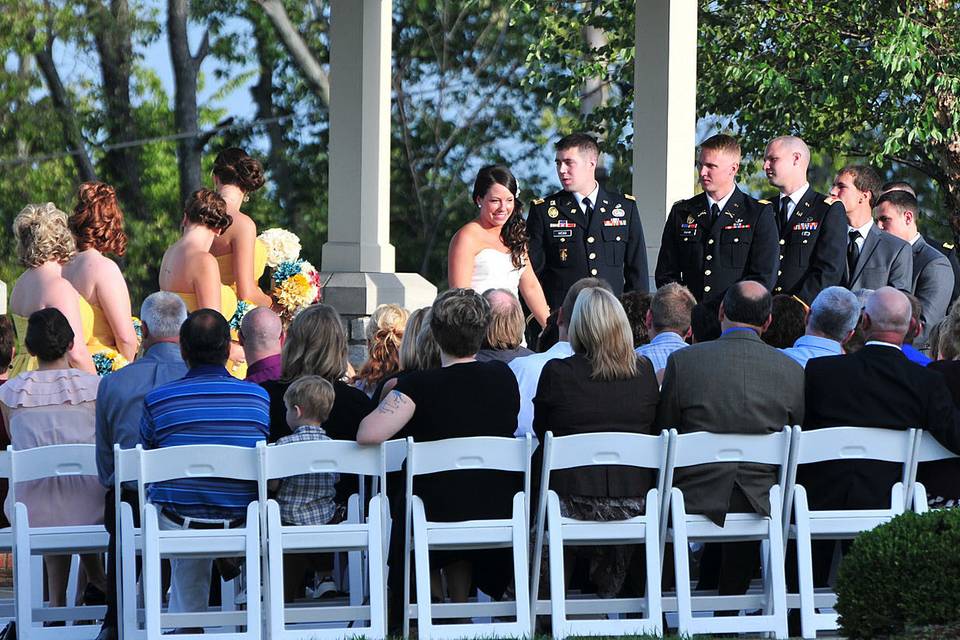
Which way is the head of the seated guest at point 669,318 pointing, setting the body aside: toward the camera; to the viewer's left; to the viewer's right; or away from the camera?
away from the camera

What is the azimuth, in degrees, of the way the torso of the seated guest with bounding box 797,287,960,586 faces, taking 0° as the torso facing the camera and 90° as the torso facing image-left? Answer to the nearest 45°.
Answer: approximately 180°

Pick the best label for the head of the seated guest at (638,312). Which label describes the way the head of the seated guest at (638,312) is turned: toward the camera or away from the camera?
away from the camera

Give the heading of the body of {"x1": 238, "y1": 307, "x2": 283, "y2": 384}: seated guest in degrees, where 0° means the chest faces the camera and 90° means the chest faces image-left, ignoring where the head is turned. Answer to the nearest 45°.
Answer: approximately 180°

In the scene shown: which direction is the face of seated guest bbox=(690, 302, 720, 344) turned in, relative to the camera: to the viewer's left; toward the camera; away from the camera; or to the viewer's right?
away from the camera

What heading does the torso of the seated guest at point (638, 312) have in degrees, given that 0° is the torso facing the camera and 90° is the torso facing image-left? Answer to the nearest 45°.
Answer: approximately 180°

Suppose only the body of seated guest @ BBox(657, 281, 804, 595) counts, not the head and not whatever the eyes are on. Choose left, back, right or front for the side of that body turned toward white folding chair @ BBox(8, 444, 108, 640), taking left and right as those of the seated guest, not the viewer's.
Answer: left

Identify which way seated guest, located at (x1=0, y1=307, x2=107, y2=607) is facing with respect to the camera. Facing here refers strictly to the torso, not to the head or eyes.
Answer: away from the camera

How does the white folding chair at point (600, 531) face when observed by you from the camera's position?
facing away from the viewer

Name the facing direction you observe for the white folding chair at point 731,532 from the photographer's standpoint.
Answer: facing away from the viewer

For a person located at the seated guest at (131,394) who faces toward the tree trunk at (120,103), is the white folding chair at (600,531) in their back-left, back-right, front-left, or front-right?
back-right

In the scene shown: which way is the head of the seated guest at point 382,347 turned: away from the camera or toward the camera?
away from the camera

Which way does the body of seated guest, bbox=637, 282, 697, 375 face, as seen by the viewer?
away from the camera
